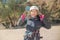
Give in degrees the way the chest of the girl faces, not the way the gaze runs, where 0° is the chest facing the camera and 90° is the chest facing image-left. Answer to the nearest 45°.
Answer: approximately 0°
